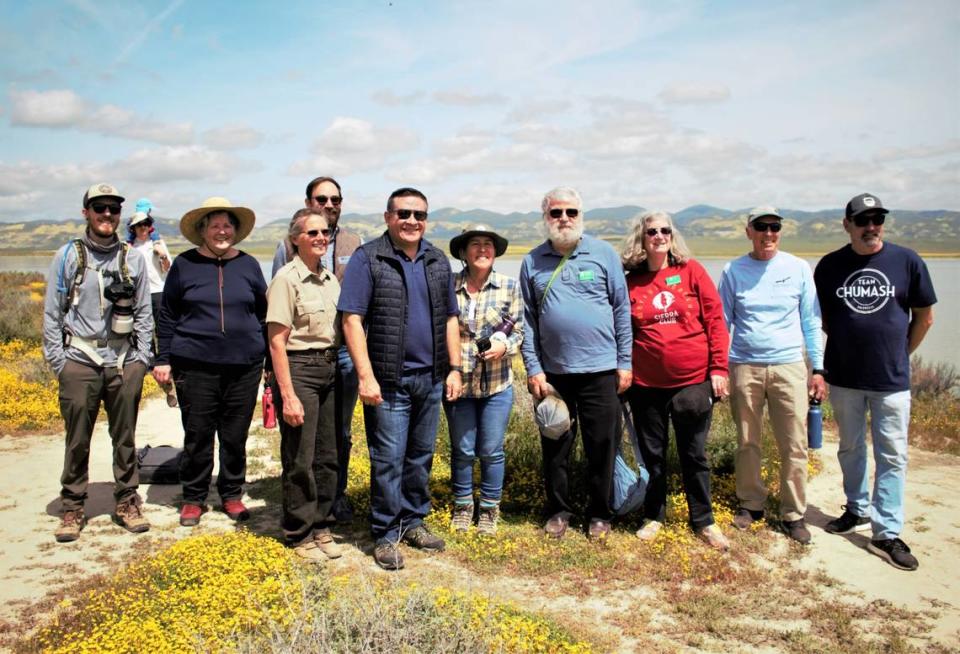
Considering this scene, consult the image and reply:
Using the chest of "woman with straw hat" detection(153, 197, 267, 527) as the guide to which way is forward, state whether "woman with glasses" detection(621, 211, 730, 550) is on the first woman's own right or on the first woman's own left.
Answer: on the first woman's own left

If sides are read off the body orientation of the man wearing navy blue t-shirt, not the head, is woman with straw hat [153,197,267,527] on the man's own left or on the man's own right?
on the man's own right

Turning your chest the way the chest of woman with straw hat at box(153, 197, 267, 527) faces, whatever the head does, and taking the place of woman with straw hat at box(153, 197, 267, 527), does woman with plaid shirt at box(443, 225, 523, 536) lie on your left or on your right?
on your left

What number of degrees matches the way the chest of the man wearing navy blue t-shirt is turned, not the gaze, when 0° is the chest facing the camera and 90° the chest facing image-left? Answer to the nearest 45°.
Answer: approximately 0°

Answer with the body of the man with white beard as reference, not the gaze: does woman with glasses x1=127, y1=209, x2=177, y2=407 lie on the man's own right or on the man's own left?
on the man's own right
